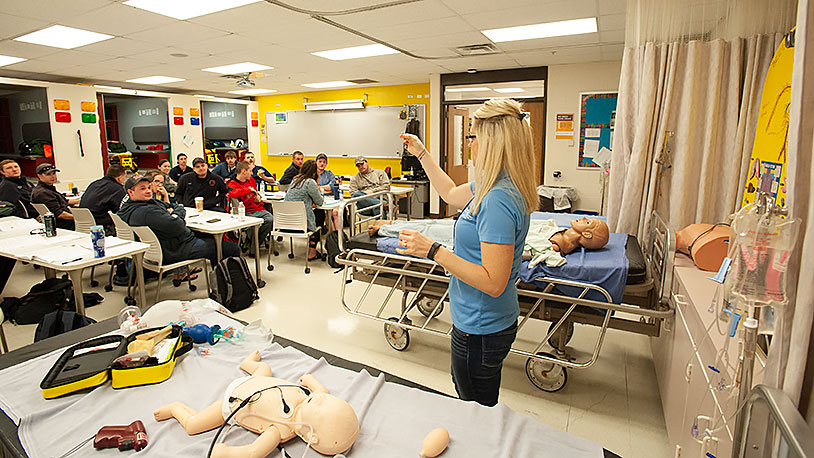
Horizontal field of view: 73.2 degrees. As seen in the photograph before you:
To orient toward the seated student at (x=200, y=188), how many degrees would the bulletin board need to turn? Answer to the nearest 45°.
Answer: approximately 45° to its right

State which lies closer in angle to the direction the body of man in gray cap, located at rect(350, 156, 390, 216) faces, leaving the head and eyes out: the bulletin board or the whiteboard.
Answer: the bulletin board

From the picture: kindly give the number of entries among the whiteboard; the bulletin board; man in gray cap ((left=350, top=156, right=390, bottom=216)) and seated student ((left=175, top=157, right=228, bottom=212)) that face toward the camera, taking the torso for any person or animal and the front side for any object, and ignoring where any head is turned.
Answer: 4

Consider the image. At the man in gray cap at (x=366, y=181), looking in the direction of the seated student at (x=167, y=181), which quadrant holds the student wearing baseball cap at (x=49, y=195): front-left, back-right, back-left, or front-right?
front-left

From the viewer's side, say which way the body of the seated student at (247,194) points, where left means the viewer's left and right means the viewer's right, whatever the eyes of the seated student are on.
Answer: facing the viewer and to the right of the viewer

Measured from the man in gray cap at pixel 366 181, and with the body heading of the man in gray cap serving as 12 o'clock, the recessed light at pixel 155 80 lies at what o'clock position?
The recessed light is roughly at 4 o'clock from the man in gray cap.

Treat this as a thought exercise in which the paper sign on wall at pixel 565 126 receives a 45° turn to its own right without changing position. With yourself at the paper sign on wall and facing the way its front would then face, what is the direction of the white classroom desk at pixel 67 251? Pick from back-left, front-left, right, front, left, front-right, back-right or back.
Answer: front

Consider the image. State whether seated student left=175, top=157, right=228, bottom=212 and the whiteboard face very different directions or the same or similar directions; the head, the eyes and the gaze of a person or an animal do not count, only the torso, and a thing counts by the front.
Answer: same or similar directions

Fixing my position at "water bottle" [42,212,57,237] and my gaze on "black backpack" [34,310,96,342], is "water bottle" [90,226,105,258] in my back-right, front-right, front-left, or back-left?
front-left

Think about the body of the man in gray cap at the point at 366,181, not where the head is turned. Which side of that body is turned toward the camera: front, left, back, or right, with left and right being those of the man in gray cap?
front

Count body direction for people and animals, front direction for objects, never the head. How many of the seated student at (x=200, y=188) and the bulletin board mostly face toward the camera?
2

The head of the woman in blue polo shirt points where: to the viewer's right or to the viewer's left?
to the viewer's left

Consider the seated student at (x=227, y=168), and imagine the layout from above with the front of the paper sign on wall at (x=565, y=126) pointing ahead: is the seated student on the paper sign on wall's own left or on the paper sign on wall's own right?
on the paper sign on wall's own right

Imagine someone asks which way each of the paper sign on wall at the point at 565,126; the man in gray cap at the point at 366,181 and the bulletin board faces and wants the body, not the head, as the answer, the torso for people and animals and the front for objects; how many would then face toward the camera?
3

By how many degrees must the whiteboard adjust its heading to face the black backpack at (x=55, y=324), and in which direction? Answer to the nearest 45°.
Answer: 0° — it already faces it

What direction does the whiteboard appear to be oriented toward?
toward the camera

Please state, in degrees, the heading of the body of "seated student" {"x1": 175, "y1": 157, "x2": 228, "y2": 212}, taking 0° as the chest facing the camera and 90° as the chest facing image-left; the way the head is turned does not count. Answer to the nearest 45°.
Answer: approximately 0°

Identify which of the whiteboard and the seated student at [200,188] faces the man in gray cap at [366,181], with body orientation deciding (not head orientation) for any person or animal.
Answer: the whiteboard

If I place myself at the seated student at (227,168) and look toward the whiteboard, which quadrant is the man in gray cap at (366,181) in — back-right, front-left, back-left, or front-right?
front-right
